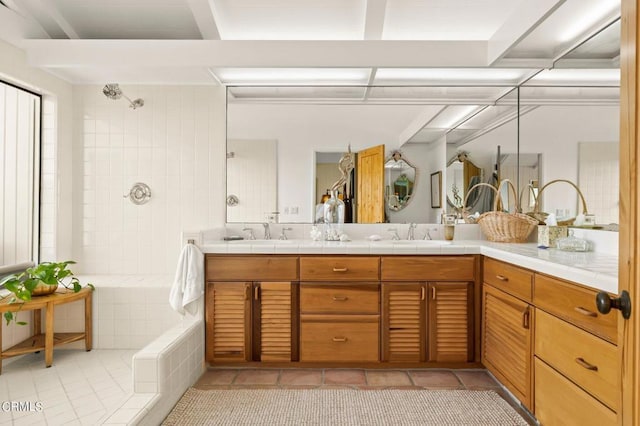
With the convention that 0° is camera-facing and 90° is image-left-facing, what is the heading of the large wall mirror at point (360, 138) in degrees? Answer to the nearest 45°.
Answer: approximately 0°

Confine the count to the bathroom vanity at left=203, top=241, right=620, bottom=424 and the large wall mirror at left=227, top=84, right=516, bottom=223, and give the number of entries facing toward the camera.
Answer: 2

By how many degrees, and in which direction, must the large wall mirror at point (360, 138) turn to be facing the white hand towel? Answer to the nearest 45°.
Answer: approximately 45° to its right

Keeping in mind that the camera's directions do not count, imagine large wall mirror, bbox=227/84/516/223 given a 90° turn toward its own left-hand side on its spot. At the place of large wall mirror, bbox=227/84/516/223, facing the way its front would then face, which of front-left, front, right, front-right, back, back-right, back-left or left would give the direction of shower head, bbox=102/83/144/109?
back

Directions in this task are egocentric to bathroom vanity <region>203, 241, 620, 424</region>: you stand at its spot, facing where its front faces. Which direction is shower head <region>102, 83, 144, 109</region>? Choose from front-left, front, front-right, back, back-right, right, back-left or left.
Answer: right

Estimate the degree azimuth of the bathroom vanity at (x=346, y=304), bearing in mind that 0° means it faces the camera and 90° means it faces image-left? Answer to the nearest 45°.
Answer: approximately 0°
